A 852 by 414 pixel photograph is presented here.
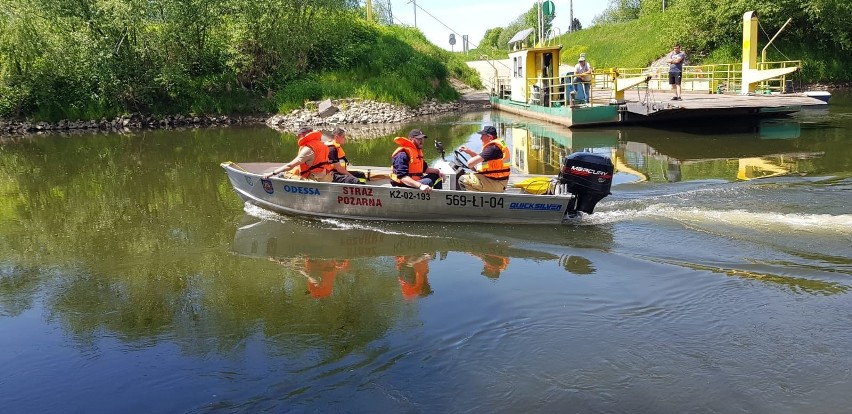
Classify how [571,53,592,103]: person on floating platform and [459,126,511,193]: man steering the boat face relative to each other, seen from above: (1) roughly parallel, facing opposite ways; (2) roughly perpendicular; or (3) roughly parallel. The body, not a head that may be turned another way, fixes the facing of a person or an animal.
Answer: roughly perpendicular

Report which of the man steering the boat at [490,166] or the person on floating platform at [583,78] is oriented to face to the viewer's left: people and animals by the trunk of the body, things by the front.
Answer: the man steering the boat

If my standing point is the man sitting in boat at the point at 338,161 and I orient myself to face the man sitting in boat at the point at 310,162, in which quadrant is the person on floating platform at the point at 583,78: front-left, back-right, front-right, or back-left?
back-right

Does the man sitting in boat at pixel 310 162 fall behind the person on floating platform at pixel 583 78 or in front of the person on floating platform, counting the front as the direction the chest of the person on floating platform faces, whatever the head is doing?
in front

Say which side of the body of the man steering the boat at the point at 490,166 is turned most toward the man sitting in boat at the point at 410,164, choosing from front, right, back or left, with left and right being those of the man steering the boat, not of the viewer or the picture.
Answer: front

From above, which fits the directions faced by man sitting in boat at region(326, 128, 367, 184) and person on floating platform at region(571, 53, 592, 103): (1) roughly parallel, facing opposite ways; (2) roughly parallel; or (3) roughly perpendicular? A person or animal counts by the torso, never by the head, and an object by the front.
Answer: roughly perpendicular

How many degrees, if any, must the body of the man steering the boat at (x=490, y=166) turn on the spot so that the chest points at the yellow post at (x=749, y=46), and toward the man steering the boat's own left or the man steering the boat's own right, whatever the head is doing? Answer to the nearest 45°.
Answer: approximately 135° to the man steering the boat's own right

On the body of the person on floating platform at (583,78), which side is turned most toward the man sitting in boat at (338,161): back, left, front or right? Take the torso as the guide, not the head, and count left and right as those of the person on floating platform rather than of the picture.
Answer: front

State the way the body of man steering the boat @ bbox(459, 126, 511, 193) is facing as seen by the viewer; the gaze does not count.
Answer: to the viewer's left

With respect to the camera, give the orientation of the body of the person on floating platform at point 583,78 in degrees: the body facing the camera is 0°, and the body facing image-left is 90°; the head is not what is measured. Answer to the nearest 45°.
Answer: approximately 0°
